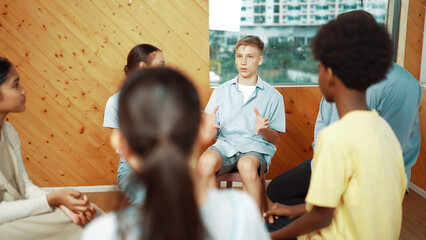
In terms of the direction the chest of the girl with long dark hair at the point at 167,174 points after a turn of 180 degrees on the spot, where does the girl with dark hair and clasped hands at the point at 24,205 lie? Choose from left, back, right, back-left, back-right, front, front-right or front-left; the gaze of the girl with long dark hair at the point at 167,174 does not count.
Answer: back-right

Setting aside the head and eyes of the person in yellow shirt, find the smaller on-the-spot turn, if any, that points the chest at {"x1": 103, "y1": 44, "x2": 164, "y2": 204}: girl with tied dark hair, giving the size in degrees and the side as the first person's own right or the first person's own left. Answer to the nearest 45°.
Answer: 0° — they already face them

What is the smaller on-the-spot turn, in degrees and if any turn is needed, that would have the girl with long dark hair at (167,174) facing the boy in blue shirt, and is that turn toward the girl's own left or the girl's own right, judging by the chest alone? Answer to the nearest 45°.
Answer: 0° — they already face them

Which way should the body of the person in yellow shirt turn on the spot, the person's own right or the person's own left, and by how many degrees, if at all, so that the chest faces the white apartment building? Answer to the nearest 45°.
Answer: approximately 45° to the person's own right

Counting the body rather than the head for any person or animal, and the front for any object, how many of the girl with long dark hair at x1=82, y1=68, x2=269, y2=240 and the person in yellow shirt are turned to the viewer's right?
0

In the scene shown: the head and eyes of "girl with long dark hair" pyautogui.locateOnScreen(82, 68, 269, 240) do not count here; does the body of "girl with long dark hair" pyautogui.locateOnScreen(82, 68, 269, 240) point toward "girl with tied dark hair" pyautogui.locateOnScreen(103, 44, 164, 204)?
yes

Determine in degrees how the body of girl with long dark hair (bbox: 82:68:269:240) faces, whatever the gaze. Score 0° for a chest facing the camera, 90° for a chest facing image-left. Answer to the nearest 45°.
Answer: approximately 180°

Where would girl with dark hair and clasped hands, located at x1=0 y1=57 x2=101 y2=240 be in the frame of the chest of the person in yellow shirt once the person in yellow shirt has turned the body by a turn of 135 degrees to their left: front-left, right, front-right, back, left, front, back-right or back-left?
right

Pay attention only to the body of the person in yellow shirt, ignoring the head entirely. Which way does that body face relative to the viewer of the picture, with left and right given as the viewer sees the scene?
facing away from the viewer and to the left of the viewer

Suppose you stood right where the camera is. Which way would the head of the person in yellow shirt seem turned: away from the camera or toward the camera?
away from the camera
